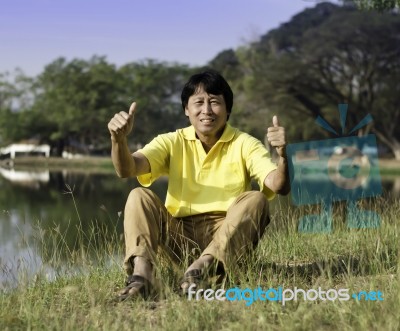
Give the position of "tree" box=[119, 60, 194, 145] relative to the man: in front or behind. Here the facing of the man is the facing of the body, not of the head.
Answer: behind

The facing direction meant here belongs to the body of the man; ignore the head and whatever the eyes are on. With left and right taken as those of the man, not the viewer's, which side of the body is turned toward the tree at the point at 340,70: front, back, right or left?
back

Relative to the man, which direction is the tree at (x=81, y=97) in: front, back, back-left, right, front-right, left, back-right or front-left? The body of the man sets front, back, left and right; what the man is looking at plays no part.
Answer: back

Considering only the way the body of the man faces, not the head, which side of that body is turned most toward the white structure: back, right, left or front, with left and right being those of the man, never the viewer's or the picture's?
back

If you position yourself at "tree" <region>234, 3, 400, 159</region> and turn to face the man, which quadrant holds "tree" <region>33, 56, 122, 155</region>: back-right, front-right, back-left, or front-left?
back-right

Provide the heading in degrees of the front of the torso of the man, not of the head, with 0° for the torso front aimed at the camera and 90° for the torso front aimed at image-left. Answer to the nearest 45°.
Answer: approximately 0°
